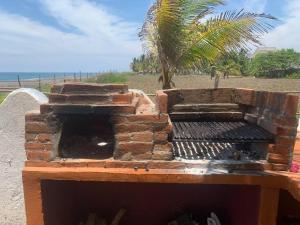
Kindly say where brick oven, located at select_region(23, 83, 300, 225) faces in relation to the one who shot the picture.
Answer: facing the viewer

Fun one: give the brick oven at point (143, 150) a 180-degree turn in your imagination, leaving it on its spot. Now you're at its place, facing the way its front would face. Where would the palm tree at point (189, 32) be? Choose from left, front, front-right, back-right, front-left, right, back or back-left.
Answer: front

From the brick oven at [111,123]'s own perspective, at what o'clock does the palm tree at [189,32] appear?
The palm tree is roughly at 7 o'clock from the brick oven.
